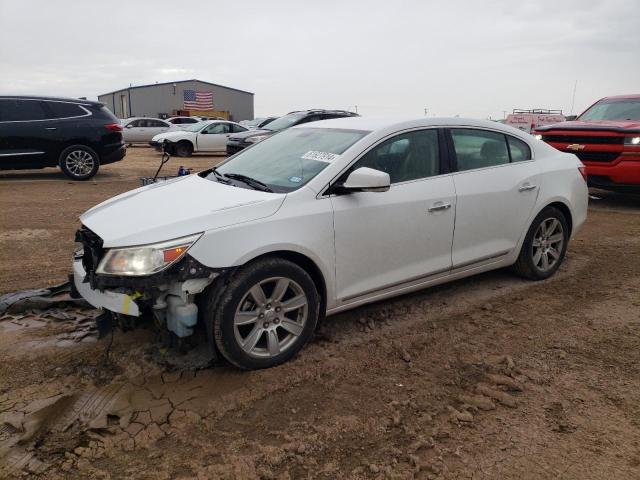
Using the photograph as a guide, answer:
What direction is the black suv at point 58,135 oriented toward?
to the viewer's left

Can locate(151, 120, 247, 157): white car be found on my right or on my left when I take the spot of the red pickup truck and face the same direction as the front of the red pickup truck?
on my right

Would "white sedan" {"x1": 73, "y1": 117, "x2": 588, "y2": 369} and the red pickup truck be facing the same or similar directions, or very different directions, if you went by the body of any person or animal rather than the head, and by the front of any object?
same or similar directions

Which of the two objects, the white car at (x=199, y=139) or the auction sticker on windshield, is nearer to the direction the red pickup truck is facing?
the auction sticker on windshield

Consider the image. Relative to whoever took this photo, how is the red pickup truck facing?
facing the viewer and to the left of the viewer

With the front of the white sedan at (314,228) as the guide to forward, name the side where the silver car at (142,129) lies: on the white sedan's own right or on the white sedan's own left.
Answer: on the white sedan's own right

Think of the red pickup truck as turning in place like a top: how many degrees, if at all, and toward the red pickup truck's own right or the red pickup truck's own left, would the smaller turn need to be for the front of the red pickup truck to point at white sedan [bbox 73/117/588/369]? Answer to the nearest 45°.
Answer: approximately 45° to the red pickup truck's own left

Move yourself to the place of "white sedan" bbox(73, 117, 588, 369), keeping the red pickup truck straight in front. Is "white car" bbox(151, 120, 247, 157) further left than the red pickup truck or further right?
left

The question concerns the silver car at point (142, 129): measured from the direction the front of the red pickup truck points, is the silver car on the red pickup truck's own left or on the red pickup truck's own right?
on the red pickup truck's own right

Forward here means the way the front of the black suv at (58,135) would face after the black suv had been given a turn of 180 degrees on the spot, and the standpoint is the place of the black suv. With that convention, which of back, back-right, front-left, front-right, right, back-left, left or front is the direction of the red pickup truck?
front-right

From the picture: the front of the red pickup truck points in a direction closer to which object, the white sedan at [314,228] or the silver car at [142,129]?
the white sedan
